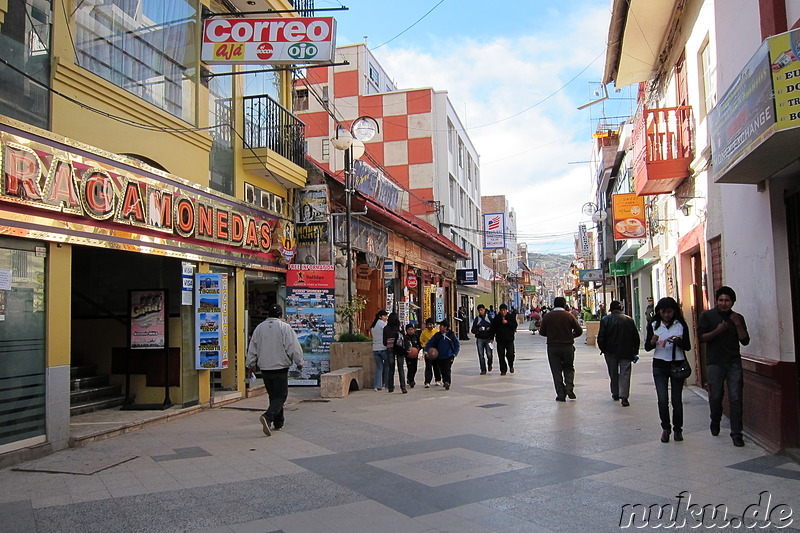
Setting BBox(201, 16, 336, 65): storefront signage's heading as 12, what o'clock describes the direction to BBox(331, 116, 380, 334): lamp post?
The lamp post is roughly at 7 o'clock from the storefront signage.

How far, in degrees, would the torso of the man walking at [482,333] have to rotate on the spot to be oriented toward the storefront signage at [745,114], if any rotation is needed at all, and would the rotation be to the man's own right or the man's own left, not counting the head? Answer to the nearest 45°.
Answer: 0° — they already face it

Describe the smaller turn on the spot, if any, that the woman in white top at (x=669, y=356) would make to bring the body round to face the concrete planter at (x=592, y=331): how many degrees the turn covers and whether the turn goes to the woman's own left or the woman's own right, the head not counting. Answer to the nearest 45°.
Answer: approximately 180°

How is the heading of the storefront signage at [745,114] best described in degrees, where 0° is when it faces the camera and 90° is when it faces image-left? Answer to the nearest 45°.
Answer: approximately 45°

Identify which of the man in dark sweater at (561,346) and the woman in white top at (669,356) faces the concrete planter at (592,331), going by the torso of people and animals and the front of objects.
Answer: the man in dark sweater

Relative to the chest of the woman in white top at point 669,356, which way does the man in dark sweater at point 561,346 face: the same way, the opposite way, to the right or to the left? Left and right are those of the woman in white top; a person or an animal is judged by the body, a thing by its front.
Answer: the opposite way

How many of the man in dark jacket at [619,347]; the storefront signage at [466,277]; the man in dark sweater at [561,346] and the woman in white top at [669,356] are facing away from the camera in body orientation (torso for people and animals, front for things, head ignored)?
2

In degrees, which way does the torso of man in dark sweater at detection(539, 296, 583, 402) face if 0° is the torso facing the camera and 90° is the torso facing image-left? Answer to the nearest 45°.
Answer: approximately 180°

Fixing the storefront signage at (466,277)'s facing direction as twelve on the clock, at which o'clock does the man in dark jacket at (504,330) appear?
The man in dark jacket is roughly at 12 o'clock from the storefront signage.

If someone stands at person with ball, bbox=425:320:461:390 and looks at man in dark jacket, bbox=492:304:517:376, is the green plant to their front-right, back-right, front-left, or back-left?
back-left

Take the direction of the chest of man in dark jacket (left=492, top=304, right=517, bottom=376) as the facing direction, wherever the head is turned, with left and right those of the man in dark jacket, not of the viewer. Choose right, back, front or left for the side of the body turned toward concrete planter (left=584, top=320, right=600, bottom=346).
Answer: back

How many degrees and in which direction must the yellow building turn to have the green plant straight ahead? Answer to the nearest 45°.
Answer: approximately 90° to its left

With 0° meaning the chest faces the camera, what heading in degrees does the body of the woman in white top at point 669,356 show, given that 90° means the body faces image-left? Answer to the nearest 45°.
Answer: approximately 0°
